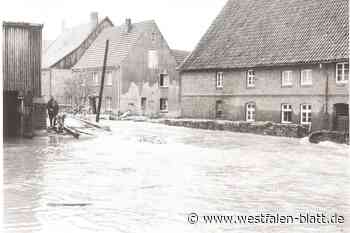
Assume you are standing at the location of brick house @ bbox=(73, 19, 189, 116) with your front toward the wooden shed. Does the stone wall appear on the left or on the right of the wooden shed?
left

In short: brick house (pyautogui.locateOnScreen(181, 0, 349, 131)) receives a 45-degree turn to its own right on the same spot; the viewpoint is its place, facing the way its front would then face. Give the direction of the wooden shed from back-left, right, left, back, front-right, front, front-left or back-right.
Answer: front-left

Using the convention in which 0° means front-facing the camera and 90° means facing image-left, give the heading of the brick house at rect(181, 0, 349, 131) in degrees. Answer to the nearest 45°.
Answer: approximately 45°

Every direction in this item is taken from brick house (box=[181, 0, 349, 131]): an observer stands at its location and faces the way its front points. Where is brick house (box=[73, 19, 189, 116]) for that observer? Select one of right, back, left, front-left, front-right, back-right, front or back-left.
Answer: right
